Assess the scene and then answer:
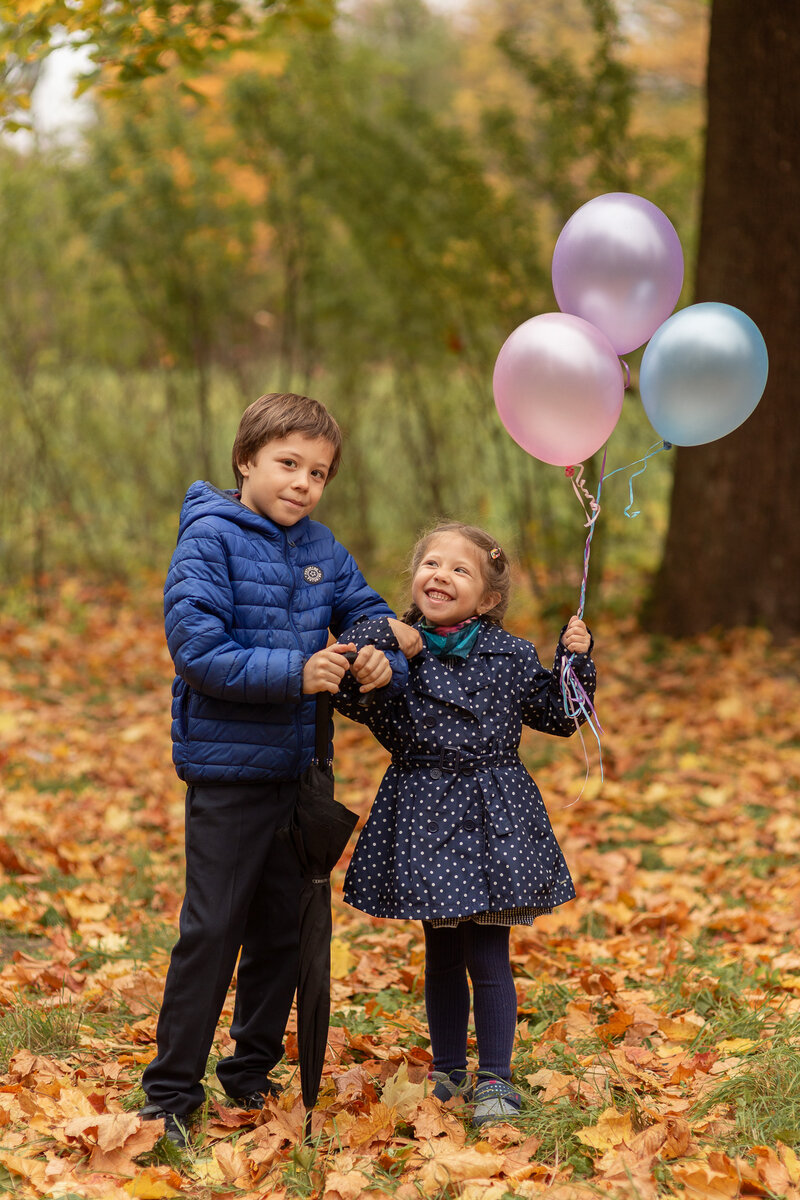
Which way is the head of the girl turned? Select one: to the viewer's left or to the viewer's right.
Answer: to the viewer's left

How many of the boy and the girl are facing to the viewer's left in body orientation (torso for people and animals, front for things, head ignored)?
0

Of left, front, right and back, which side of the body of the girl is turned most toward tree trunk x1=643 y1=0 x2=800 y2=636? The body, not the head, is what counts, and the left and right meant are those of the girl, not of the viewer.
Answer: back

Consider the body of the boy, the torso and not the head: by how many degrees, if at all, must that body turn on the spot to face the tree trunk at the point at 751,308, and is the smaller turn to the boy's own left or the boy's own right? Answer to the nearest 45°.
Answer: approximately 90° to the boy's own left

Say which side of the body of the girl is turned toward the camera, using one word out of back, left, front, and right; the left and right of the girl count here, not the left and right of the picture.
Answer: front

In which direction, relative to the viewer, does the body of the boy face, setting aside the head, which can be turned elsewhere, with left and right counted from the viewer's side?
facing the viewer and to the right of the viewer

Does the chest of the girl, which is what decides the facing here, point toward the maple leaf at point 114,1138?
no

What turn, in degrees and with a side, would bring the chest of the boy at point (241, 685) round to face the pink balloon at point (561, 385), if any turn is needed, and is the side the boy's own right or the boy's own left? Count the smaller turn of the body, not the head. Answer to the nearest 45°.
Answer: approximately 45° to the boy's own left
